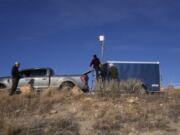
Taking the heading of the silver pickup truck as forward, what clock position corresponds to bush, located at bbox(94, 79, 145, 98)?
The bush is roughly at 7 o'clock from the silver pickup truck.

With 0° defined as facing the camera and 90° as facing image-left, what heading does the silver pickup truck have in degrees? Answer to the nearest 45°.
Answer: approximately 90°

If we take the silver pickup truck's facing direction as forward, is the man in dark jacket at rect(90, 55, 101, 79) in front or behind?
behind

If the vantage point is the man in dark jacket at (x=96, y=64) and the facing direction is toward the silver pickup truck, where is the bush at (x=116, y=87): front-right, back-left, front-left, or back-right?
back-left
